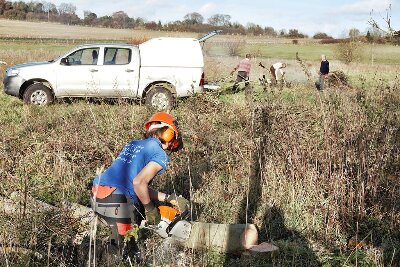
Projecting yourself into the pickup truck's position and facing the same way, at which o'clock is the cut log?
The cut log is roughly at 9 o'clock from the pickup truck.

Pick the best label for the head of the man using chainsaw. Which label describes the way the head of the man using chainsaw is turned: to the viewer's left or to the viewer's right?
to the viewer's right

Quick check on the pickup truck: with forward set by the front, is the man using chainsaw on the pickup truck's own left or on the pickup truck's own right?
on the pickup truck's own left

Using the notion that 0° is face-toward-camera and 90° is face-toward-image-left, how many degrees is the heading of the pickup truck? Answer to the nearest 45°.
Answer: approximately 90°
